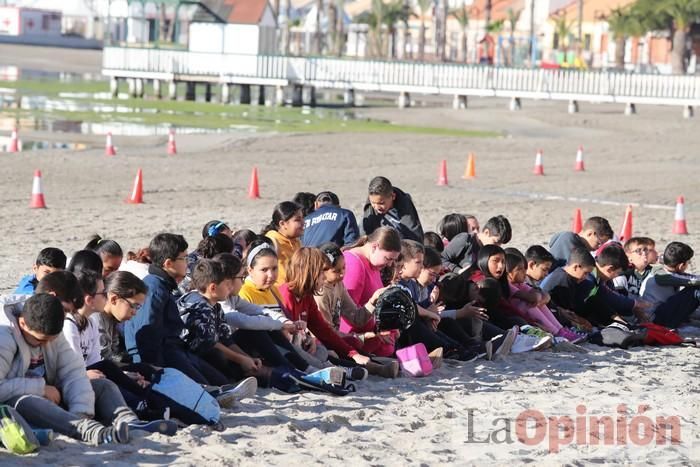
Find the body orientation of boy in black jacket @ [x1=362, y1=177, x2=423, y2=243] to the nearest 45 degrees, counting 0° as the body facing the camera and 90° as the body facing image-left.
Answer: approximately 45°

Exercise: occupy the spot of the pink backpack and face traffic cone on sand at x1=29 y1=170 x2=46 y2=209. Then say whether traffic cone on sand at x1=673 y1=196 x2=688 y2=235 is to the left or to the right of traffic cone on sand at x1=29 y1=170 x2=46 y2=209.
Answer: right

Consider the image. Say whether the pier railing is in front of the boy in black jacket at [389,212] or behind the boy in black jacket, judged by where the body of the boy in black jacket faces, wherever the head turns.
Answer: behind
